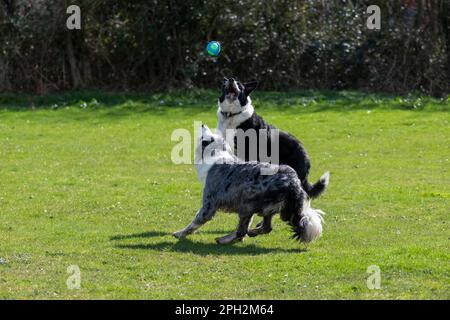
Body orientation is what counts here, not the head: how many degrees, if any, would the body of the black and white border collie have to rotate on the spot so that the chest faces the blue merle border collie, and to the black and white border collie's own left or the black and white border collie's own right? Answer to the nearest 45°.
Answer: approximately 45° to the black and white border collie's own left

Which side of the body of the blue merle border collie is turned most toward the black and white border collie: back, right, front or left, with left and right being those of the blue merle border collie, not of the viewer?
right

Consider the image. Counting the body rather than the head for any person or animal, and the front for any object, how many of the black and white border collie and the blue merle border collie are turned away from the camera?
0

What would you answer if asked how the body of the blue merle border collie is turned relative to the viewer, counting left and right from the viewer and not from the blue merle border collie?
facing to the left of the viewer

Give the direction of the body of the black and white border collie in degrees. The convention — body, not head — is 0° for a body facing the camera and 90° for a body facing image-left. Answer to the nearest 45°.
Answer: approximately 45°
